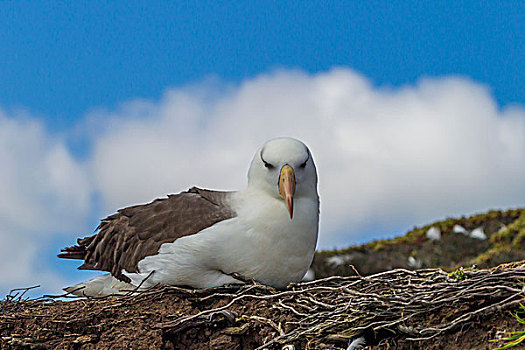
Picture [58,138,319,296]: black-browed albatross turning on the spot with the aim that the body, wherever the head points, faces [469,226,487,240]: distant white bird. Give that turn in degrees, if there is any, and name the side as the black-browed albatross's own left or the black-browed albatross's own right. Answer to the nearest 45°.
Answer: approximately 90° to the black-browed albatross's own left

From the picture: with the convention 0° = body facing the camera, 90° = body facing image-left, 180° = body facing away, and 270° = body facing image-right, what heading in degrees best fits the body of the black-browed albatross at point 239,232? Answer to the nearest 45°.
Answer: approximately 315°

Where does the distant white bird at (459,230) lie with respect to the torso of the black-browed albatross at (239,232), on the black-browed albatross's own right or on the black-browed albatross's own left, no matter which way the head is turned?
on the black-browed albatross's own left

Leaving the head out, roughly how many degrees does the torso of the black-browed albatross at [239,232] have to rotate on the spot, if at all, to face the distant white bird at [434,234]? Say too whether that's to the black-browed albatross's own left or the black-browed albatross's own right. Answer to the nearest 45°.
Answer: approximately 90° to the black-browed albatross's own left
